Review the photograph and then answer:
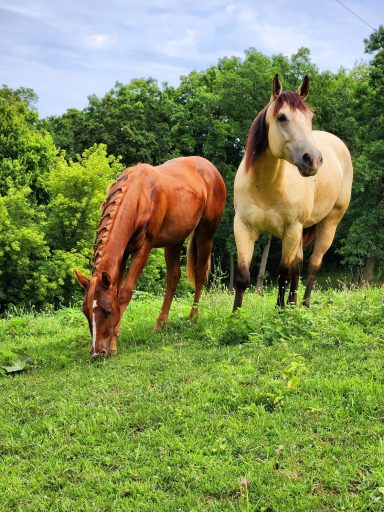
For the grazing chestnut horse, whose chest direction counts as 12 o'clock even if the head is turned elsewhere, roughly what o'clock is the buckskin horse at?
The buckskin horse is roughly at 8 o'clock from the grazing chestnut horse.

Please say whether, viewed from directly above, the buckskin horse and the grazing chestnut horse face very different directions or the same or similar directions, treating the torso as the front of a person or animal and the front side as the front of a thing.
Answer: same or similar directions

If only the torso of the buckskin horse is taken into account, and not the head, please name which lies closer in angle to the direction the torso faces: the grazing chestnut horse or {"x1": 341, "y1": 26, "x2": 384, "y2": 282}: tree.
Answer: the grazing chestnut horse

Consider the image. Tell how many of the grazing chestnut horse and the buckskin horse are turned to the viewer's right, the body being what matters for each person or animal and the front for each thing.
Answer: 0

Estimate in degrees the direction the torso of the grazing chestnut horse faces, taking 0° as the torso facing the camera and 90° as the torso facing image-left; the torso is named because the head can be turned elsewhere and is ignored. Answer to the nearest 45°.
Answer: approximately 45°

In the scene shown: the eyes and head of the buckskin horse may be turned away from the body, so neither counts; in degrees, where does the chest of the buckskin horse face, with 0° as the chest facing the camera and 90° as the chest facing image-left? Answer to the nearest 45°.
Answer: approximately 45°
